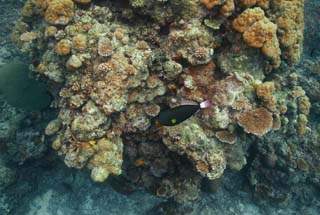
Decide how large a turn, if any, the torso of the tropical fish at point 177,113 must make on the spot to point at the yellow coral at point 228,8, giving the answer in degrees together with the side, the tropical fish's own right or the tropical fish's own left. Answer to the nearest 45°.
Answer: approximately 90° to the tropical fish's own right

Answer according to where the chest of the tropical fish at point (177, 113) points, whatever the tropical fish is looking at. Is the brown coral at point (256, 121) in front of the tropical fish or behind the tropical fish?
behind

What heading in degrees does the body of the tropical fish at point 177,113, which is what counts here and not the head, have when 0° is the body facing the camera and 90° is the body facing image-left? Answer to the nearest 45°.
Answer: approximately 90°

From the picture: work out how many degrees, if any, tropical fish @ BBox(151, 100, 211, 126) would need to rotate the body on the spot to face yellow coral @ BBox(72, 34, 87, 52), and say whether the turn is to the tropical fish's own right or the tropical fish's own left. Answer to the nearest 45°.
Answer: approximately 45° to the tropical fish's own right

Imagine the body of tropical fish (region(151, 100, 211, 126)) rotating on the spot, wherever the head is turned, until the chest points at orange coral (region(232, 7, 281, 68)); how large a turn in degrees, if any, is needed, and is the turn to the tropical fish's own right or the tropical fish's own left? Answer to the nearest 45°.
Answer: approximately 135° to the tropical fish's own right

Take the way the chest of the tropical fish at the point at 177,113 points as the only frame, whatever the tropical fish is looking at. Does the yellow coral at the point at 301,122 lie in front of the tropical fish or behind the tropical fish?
behind

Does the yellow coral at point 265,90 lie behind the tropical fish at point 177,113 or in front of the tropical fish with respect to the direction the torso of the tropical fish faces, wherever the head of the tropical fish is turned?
behind

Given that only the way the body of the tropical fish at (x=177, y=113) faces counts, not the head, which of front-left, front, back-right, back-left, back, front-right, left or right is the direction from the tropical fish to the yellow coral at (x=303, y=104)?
back-right
